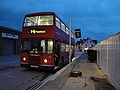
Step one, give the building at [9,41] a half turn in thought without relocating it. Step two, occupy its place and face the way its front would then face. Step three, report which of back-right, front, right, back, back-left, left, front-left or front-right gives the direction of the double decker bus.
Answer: back-left

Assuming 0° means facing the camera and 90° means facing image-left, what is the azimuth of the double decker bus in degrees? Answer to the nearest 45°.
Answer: approximately 45°

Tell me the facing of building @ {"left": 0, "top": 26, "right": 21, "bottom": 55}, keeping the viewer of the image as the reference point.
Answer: facing the viewer and to the right of the viewer

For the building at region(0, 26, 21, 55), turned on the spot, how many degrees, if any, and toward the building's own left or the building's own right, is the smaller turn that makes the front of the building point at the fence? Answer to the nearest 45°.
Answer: approximately 45° to the building's own right

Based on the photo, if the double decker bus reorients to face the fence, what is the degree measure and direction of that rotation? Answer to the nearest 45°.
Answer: approximately 90° to its left
